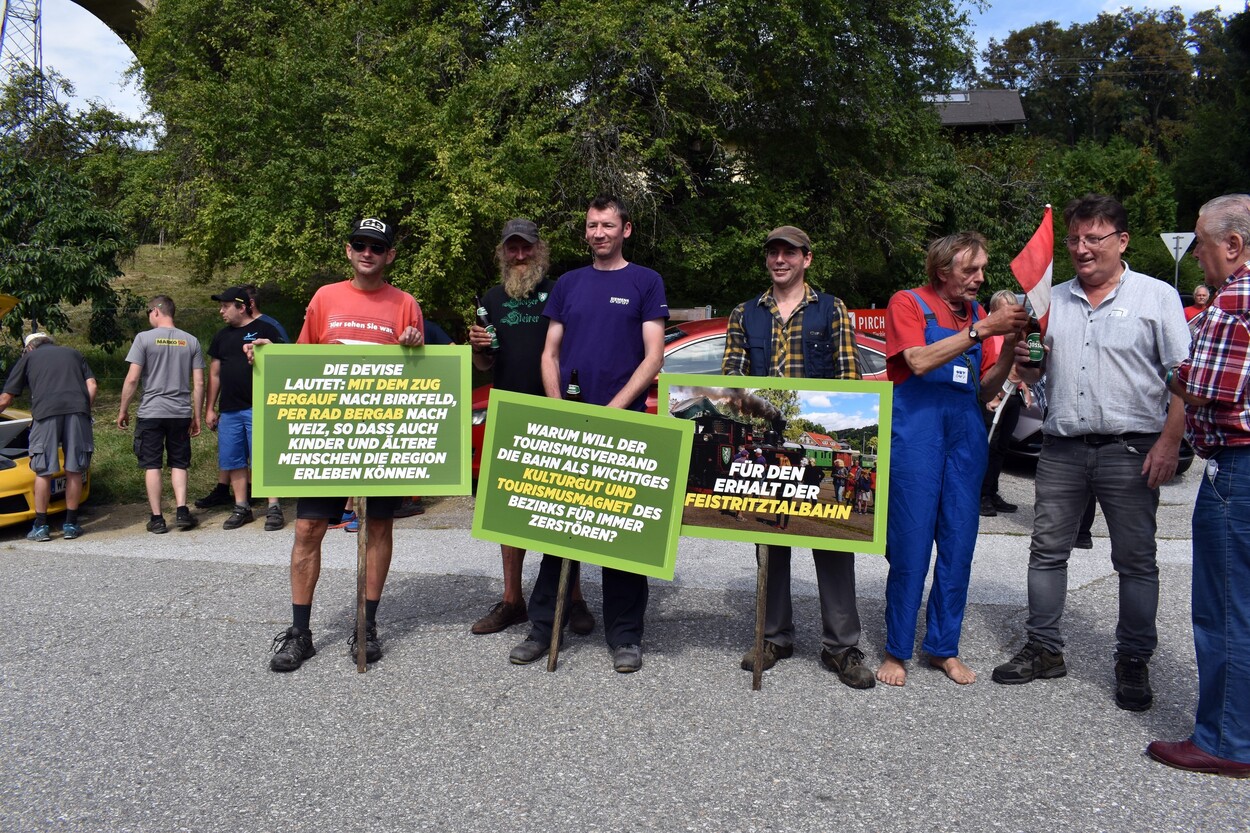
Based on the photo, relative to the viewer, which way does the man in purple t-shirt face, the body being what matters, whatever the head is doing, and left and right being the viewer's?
facing the viewer

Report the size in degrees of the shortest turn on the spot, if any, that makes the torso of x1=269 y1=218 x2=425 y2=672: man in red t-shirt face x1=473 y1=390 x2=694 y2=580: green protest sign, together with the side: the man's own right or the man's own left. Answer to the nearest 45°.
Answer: approximately 45° to the man's own left

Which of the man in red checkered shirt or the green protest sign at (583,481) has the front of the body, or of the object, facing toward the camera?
the green protest sign

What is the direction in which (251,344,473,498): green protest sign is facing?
toward the camera

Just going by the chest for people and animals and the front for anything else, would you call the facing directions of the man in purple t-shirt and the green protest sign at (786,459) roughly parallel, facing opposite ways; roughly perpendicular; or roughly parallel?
roughly parallel

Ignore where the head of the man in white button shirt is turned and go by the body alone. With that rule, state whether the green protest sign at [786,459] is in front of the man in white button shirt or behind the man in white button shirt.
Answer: in front

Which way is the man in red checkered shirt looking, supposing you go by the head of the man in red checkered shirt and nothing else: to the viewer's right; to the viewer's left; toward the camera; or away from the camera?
to the viewer's left

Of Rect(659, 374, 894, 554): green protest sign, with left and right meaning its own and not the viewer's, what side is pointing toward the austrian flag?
left

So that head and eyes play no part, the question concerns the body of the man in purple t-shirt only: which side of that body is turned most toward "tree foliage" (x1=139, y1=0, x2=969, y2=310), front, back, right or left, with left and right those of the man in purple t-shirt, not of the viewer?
back

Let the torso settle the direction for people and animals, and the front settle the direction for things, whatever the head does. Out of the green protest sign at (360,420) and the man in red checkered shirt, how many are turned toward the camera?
1

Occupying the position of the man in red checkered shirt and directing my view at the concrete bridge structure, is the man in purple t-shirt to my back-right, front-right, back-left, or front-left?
front-left

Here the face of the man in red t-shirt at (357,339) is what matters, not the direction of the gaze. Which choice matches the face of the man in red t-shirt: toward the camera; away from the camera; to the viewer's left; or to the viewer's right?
toward the camera

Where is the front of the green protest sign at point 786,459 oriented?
toward the camera

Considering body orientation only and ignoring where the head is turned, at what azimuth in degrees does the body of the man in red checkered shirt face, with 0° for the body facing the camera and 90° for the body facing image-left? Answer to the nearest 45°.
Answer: approximately 90°
